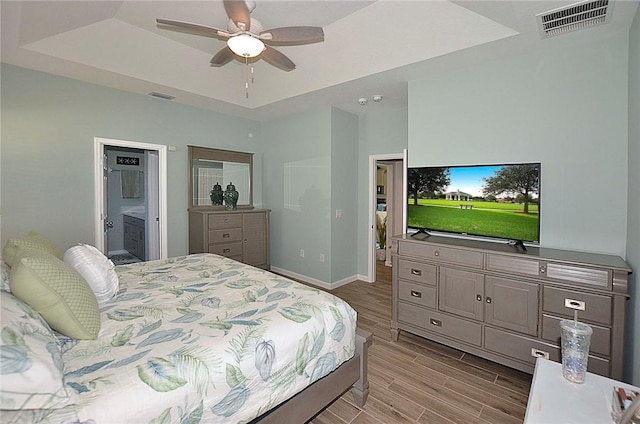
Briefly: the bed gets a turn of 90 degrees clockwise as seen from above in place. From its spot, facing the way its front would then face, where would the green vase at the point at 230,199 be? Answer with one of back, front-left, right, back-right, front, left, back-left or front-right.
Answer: back-left

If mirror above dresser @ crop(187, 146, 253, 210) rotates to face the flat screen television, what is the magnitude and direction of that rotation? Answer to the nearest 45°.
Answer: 0° — it already faces it

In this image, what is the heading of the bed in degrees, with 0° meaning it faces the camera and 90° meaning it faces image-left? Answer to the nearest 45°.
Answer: approximately 225°

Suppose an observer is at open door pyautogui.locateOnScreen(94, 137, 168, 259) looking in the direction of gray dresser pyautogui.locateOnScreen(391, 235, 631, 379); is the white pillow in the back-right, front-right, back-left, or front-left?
front-right

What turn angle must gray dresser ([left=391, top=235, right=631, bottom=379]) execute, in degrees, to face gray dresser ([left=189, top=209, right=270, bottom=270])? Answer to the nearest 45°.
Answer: approximately 45° to its right

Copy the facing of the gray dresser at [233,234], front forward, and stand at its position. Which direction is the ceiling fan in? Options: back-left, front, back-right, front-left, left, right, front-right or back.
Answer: front-right

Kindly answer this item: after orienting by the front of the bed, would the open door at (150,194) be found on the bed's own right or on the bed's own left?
on the bed's own left

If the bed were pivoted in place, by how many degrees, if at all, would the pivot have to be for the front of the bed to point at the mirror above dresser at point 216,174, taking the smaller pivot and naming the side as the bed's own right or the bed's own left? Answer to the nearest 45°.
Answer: approximately 45° to the bed's own left

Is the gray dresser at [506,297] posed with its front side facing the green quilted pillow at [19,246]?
yes

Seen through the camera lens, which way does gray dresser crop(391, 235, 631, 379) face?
facing the viewer and to the left of the viewer

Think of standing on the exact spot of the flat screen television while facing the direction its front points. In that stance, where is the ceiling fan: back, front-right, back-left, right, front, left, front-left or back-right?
front

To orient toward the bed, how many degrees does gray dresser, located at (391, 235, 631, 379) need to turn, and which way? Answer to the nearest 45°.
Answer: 0° — it already faces it

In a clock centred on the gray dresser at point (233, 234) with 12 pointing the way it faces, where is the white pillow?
The white pillow is roughly at 2 o'clock from the gray dresser.

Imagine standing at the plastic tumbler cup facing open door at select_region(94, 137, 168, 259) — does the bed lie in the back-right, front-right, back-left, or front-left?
front-left

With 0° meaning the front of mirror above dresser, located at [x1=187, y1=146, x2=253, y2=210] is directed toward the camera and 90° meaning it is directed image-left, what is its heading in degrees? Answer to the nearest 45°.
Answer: approximately 315°
